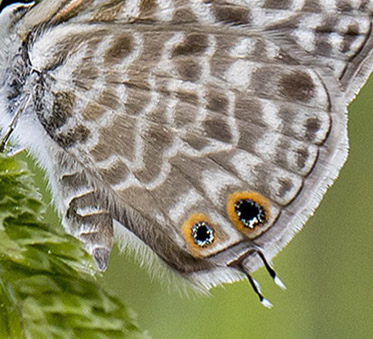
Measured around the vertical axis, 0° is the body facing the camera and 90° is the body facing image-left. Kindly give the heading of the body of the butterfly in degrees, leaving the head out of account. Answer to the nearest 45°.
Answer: approximately 90°
